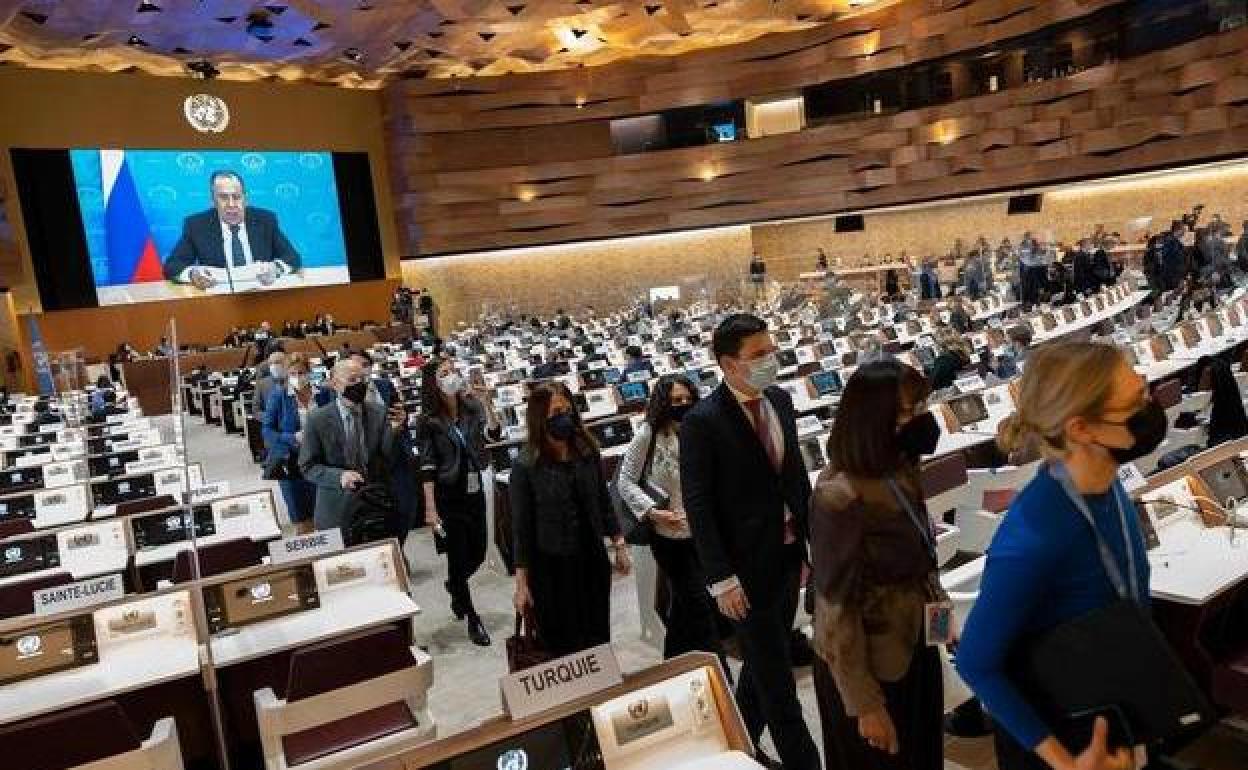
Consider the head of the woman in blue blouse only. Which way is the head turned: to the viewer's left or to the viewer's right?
to the viewer's right

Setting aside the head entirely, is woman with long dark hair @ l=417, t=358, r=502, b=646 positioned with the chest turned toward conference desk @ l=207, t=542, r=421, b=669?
no

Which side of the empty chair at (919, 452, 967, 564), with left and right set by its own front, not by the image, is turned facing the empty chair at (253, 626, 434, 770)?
left

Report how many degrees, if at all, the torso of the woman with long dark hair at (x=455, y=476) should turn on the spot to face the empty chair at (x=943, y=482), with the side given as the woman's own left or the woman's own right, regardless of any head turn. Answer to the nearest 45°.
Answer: approximately 45° to the woman's own left

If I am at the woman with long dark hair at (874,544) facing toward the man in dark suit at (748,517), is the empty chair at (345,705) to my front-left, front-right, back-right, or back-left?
front-left

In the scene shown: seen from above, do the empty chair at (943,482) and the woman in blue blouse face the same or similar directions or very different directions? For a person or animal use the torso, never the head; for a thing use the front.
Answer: very different directions

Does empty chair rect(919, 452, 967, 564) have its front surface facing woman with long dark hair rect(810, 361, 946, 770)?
no

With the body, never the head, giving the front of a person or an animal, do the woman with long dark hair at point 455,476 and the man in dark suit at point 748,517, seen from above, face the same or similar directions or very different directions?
same or similar directions

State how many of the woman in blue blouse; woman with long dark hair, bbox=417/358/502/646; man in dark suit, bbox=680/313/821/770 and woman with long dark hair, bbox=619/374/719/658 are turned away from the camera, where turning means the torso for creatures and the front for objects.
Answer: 0

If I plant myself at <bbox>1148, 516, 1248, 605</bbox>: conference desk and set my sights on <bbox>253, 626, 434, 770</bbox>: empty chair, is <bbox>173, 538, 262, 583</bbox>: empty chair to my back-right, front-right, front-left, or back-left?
front-right

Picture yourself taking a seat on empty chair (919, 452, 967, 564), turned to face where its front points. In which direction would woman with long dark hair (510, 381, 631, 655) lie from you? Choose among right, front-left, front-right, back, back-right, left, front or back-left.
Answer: left
